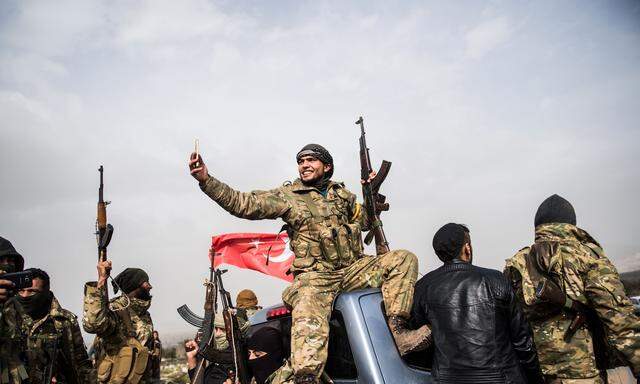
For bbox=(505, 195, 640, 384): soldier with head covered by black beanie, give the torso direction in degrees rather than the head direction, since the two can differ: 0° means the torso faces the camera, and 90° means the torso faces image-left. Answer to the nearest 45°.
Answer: approximately 180°

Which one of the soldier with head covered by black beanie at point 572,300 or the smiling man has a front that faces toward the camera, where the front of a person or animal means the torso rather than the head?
the smiling man

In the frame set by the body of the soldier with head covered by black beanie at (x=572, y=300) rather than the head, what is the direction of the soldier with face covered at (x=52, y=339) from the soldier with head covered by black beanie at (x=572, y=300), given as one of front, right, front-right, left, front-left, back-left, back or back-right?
left

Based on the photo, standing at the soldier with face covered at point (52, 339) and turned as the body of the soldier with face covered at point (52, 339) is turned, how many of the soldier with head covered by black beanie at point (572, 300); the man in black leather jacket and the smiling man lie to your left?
3

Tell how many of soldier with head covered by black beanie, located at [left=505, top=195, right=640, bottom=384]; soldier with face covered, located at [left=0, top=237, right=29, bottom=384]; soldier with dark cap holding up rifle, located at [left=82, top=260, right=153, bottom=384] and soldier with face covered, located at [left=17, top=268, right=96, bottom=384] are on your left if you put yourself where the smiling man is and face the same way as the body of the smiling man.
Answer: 1

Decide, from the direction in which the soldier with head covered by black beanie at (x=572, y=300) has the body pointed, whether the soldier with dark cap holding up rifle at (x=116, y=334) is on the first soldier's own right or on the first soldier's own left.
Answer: on the first soldier's own left

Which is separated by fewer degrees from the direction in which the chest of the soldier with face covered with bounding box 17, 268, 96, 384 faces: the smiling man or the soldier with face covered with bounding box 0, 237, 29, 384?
the soldier with face covered

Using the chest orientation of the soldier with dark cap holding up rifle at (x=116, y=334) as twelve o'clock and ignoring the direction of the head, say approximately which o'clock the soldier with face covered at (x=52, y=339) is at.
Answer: the soldier with face covered at (x=52, y=339) is roughly at 3 o'clock from the soldier with dark cap holding up rifle at (x=116, y=334).

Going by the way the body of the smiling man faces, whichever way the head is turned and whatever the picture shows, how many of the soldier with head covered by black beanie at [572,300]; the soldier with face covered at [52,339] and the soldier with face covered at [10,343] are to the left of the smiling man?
1

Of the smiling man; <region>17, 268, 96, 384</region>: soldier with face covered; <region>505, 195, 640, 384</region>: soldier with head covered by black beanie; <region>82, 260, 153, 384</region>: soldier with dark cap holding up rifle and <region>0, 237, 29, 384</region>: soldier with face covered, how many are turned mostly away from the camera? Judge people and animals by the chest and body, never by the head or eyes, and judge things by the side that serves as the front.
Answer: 1

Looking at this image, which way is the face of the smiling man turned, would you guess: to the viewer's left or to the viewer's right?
to the viewer's left

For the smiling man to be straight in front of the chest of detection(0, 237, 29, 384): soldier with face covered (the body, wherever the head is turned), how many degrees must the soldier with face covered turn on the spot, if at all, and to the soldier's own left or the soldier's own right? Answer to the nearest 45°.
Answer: approximately 45° to the soldier's own left

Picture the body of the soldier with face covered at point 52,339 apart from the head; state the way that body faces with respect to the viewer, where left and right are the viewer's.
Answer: facing the viewer and to the left of the viewer

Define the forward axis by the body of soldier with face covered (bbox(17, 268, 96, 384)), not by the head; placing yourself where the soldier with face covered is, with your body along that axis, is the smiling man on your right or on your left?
on your left

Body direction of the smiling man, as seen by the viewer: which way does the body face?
toward the camera
